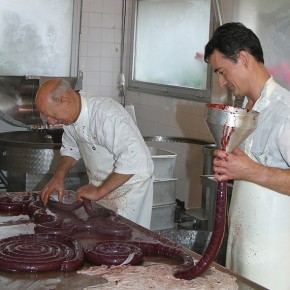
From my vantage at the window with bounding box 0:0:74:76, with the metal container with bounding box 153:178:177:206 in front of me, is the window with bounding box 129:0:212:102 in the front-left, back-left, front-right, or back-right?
front-left

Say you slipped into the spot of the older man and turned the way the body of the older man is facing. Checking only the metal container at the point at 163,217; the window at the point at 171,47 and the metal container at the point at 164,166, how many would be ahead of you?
0

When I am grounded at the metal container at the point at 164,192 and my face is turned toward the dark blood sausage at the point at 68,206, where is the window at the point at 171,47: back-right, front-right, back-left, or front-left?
back-right

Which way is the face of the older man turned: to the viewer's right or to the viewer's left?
to the viewer's left

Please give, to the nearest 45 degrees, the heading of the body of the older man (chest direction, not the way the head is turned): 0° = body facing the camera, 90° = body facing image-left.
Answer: approximately 45°

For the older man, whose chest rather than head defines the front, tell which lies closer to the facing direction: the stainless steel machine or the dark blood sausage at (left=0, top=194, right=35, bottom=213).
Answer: the dark blood sausage

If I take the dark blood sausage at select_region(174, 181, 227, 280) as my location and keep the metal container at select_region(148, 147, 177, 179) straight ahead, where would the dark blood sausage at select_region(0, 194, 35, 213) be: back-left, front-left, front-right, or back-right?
front-left

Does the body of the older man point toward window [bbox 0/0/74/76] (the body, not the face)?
no

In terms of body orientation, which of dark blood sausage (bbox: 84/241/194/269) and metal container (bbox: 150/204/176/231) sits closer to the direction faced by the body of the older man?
the dark blood sausage

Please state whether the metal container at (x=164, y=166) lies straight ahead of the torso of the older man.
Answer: no

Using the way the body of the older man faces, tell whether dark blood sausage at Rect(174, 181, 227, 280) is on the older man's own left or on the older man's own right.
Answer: on the older man's own left

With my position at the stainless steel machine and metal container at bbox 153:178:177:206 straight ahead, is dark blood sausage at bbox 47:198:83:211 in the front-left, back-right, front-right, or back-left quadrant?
front-right

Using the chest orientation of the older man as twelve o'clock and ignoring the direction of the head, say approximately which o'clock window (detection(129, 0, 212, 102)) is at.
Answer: The window is roughly at 5 o'clock from the older man.

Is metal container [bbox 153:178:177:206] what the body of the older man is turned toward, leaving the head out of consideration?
no

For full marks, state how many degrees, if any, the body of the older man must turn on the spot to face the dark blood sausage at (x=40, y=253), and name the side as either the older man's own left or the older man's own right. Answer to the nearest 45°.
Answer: approximately 45° to the older man's own left

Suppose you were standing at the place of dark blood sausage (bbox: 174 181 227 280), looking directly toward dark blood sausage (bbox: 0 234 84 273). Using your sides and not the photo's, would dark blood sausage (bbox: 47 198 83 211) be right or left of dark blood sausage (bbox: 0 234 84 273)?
right
